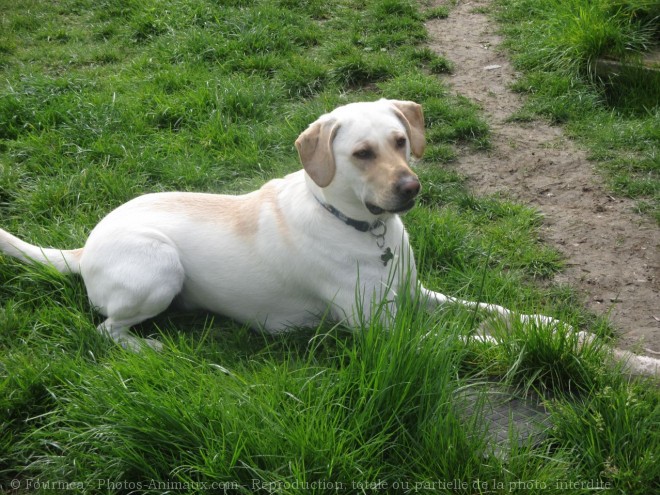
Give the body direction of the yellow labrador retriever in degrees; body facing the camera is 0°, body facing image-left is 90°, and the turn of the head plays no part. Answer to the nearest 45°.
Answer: approximately 270°
